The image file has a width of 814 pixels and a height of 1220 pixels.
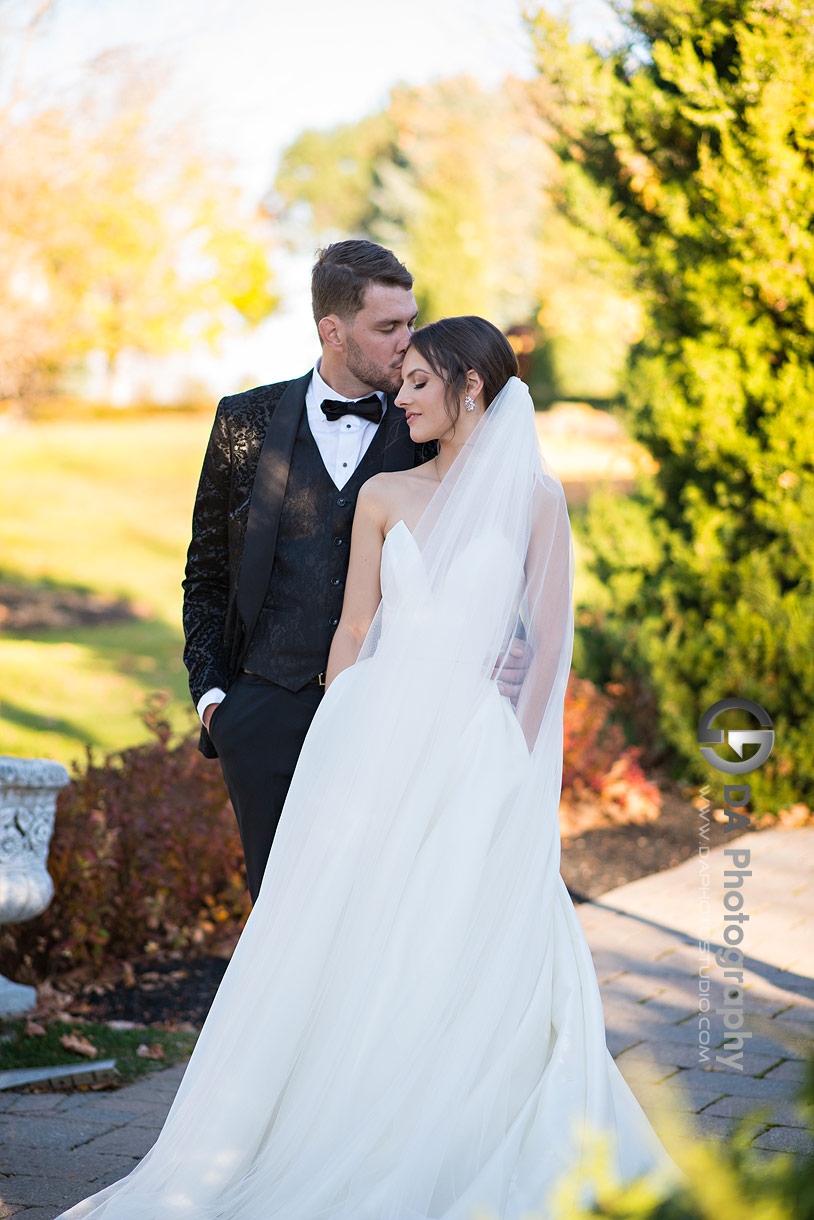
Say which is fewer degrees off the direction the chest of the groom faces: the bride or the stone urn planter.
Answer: the bride

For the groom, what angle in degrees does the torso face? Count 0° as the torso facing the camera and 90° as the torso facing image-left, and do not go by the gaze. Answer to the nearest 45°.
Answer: approximately 315°

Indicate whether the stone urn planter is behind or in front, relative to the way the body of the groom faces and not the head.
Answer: behind
